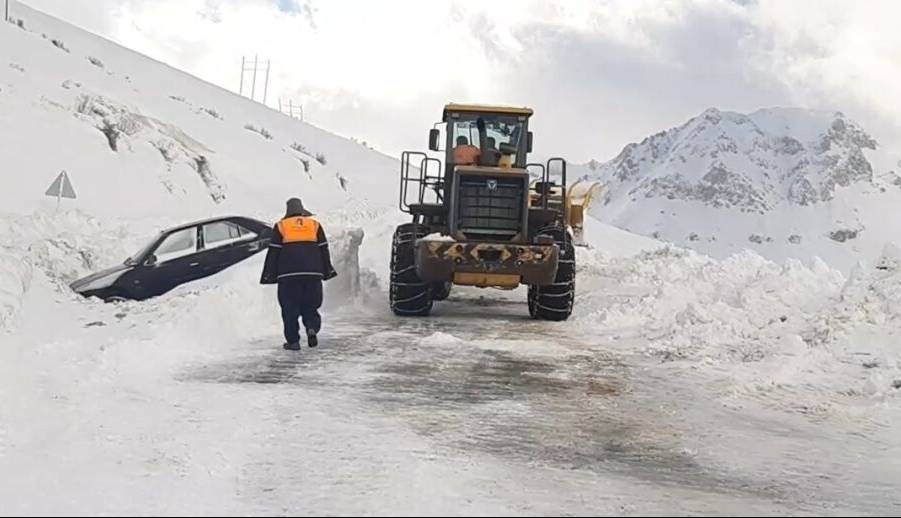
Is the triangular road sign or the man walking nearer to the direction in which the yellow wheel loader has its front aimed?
the triangular road sign

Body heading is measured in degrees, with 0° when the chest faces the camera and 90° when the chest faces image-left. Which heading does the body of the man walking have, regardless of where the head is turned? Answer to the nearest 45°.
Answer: approximately 180°

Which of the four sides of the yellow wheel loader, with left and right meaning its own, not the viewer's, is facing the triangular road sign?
left

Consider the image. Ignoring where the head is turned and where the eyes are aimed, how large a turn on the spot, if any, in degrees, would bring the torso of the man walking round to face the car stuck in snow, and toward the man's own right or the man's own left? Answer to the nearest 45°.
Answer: approximately 45° to the man's own left

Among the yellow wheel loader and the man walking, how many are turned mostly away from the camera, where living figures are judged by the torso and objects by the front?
2

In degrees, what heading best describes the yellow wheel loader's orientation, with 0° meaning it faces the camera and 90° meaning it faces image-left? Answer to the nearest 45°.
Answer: approximately 180°

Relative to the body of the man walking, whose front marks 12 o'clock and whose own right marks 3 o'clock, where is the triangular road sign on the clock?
The triangular road sign is roughly at 11 o'clock from the man walking.

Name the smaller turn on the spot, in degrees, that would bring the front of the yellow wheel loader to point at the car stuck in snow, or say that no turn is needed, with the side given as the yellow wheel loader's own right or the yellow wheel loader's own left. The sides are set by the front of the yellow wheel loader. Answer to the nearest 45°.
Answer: approximately 90° to the yellow wheel loader's own left

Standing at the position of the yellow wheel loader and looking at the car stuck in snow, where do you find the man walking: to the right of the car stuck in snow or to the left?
left
